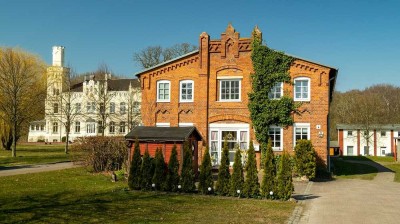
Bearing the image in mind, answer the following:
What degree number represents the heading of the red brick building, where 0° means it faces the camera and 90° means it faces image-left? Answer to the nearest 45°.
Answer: approximately 0°

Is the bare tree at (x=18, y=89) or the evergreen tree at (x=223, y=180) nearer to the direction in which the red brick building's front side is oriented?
the evergreen tree

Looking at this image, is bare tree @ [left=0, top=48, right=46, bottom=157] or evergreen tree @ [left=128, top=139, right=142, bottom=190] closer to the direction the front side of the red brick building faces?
the evergreen tree

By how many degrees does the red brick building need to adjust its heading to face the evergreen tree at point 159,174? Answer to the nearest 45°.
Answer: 0° — it already faces it

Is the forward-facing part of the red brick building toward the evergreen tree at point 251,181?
yes

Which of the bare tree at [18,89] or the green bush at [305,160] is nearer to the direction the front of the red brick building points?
the green bush

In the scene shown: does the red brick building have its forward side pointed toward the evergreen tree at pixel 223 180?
yes

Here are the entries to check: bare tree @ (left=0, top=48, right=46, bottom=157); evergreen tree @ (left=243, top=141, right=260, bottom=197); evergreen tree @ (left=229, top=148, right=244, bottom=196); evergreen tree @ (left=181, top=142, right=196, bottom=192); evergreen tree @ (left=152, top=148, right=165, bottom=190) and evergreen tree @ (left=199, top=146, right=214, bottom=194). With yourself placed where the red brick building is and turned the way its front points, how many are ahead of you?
5
